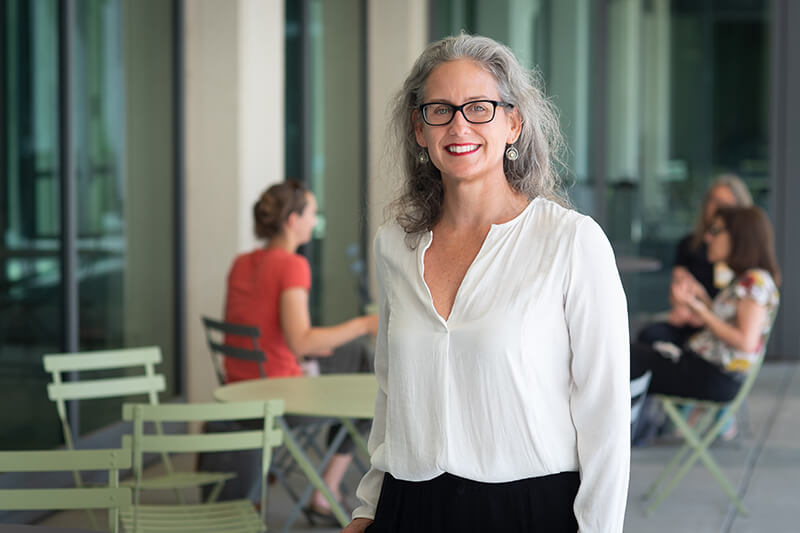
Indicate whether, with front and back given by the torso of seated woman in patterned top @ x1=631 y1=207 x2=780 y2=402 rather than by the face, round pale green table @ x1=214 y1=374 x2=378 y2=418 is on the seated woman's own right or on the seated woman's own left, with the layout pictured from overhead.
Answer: on the seated woman's own left

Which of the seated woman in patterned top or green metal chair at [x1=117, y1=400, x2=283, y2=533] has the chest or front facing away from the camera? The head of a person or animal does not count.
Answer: the green metal chair

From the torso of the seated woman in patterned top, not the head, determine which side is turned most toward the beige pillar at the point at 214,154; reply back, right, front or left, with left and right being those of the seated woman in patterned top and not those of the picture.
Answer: front

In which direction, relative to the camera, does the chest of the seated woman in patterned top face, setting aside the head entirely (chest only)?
to the viewer's left

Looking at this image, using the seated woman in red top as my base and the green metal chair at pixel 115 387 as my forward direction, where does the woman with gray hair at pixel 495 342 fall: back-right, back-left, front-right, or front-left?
front-left

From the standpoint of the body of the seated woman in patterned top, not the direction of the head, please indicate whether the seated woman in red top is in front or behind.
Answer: in front

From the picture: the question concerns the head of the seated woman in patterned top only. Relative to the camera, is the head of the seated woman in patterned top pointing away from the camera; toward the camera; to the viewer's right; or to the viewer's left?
to the viewer's left

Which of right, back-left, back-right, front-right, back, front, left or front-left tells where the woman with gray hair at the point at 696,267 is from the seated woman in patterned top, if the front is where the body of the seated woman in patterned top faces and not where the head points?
right

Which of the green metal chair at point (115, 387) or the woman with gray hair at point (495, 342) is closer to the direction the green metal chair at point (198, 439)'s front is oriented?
the green metal chair

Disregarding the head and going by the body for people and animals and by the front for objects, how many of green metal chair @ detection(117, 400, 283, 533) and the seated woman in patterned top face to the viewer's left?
1

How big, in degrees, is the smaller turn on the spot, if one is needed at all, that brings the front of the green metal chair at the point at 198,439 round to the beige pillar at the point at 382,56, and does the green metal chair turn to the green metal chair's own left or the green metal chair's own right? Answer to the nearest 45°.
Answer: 0° — it already faces it

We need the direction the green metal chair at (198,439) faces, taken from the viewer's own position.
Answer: facing away from the viewer
